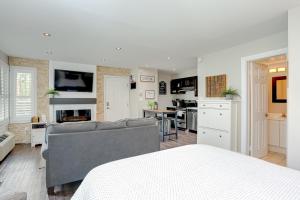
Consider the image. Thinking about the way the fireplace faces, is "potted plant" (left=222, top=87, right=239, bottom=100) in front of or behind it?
in front

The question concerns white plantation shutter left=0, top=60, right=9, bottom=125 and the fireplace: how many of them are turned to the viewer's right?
1

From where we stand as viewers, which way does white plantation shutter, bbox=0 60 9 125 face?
facing to the right of the viewer

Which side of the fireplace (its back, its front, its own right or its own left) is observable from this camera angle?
front

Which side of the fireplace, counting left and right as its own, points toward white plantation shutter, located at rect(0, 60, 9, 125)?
right

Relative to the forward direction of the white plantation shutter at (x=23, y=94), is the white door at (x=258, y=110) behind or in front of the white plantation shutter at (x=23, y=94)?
in front

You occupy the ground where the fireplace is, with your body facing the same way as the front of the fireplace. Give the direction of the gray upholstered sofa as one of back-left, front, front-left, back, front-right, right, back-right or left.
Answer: front

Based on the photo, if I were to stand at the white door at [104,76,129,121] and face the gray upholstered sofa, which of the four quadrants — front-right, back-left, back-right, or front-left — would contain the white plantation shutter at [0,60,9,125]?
front-right

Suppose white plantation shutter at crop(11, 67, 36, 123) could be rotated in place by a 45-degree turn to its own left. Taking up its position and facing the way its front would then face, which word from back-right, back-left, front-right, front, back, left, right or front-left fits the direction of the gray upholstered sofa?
front-right

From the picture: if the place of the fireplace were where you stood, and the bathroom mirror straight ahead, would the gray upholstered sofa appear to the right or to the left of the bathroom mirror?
right

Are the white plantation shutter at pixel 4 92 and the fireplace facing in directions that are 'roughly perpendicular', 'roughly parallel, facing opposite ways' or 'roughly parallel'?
roughly perpendicular
